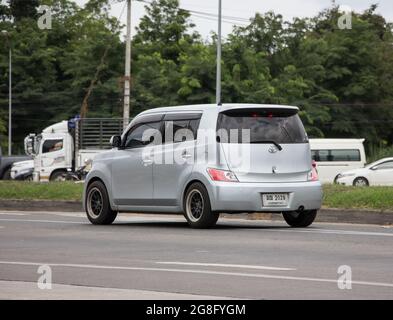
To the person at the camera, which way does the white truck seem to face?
facing to the left of the viewer

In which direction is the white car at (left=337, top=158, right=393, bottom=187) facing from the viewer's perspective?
to the viewer's left

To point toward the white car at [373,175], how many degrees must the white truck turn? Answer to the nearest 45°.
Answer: approximately 180°

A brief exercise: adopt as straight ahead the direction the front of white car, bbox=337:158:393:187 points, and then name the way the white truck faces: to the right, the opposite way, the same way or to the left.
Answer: the same way

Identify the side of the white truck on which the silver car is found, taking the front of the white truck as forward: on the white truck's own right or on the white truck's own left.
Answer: on the white truck's own left

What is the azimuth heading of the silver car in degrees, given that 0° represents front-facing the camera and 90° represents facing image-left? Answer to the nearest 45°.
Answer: approximately 135°

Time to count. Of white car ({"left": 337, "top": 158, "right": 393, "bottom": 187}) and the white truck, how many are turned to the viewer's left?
2

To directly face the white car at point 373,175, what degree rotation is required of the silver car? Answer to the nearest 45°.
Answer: approximately 45° to its right
